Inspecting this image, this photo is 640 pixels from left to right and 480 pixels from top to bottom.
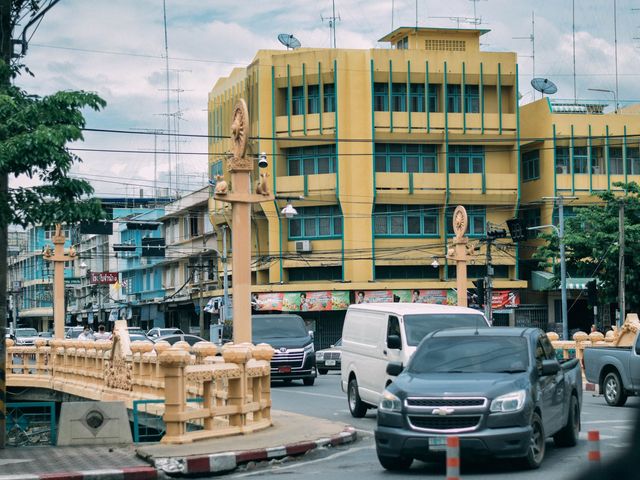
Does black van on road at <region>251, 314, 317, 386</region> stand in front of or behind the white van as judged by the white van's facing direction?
behind

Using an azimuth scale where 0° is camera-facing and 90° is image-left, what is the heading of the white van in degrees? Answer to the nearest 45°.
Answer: approximately 315°

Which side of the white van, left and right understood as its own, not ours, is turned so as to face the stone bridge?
right

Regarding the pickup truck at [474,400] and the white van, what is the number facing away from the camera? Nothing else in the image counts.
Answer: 0

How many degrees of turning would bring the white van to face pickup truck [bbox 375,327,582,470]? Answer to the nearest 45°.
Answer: approximately 45° to its right

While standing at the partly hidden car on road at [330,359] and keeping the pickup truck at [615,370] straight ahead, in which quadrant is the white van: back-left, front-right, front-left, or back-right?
front-right

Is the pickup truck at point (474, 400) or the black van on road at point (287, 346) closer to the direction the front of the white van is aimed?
the pickup truck

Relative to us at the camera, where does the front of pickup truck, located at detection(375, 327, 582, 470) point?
facing the viewer and to the left of the viewer

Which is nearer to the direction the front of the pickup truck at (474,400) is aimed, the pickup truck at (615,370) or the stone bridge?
the stone bridge

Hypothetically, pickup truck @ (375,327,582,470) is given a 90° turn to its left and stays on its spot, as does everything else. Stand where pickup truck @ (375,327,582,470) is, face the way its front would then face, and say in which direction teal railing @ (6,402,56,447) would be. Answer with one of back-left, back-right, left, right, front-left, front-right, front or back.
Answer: back

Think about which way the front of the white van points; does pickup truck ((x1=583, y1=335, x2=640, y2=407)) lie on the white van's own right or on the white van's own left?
on the white van's own left

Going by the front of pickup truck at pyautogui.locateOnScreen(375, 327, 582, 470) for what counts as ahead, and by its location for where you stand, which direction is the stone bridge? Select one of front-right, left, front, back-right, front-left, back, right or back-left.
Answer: right
